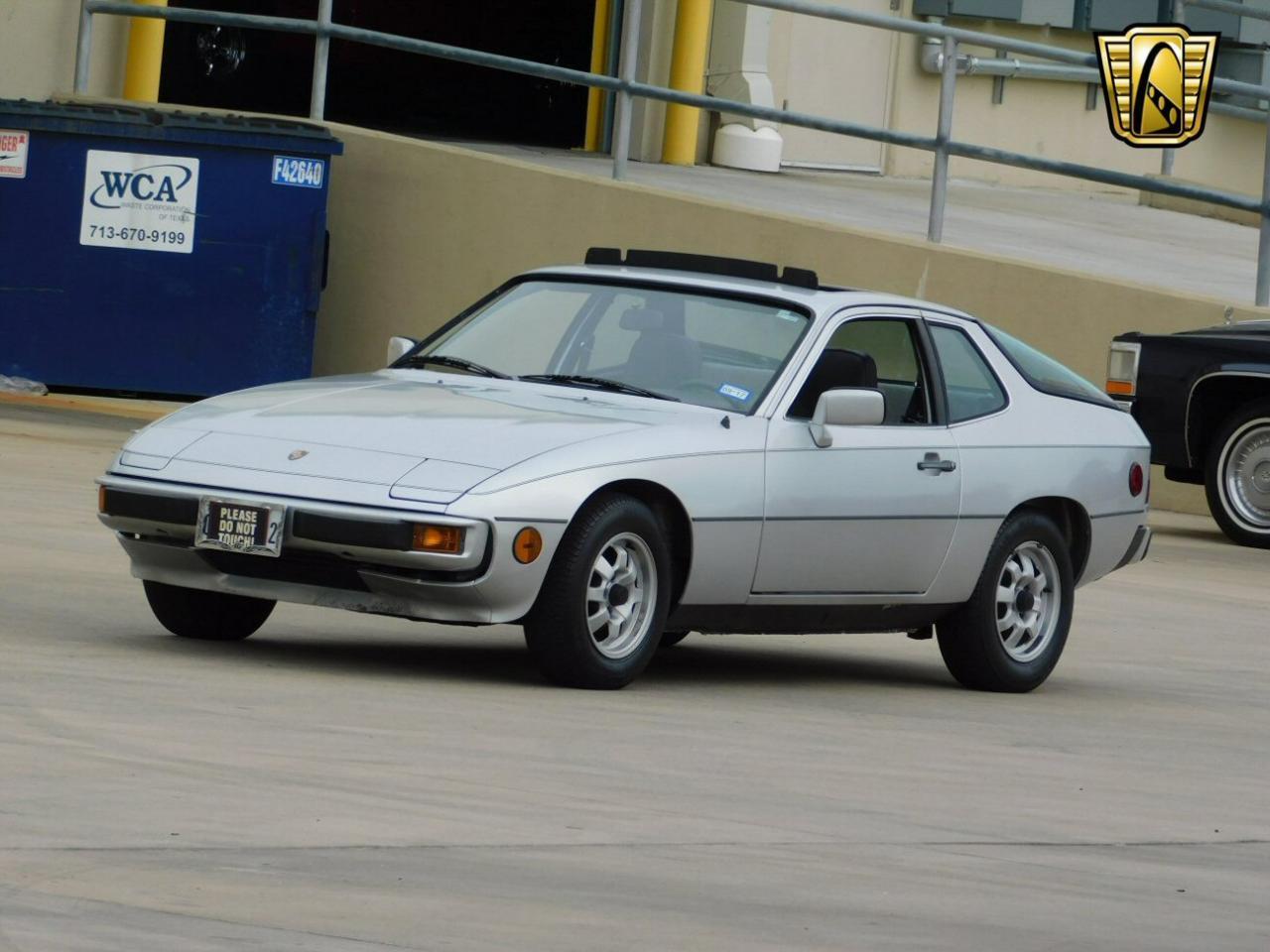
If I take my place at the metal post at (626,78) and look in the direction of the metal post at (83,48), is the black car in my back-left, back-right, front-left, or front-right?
back-left

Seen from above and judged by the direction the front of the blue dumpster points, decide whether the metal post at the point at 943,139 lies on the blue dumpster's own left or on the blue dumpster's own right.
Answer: on the blue dumpster's own left

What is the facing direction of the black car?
to the viewer's left

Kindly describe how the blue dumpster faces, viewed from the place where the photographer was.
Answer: facing the viewer

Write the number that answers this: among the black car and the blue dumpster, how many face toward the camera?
1

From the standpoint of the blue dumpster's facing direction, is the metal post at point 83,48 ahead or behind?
behind

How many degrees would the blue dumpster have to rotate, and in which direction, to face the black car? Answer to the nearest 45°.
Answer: approximately 45° to its left

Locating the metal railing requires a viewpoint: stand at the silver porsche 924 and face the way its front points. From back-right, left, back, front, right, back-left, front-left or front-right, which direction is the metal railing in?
back-right

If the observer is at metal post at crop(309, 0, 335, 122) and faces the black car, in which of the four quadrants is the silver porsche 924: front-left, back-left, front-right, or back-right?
front-right

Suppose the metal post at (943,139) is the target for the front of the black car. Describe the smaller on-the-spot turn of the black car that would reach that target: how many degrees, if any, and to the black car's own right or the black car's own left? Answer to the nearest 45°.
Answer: approximately 45° to the black car's own right

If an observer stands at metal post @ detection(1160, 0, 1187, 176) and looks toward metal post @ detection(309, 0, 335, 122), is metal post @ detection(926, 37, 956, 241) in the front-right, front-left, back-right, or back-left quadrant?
front-left

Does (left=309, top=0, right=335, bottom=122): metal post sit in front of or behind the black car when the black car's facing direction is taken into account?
in front

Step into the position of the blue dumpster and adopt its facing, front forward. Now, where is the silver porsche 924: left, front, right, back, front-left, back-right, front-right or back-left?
front

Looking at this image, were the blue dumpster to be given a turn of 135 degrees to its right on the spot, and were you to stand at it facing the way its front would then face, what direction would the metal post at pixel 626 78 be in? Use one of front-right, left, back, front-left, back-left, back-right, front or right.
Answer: back-right

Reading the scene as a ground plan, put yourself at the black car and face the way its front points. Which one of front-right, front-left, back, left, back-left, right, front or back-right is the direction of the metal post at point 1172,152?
right

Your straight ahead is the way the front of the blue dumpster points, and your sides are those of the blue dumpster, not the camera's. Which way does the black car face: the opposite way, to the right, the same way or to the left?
to the right

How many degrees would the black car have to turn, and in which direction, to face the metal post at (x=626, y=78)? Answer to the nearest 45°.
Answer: approximately 45° to its right
